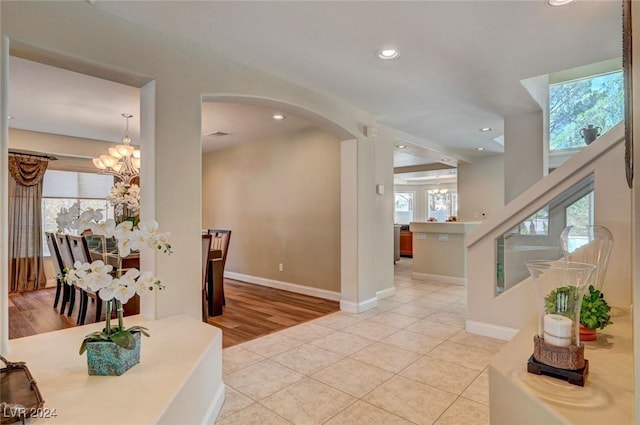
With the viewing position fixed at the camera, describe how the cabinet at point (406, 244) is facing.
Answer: facing the viewer and to the left of the viewer

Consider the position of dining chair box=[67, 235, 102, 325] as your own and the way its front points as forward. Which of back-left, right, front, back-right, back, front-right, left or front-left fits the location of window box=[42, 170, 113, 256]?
front-left

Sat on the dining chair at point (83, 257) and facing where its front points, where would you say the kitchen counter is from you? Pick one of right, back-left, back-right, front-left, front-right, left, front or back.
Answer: front-right

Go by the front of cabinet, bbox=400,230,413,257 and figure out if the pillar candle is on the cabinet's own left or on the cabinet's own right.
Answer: on the cabinet's own left

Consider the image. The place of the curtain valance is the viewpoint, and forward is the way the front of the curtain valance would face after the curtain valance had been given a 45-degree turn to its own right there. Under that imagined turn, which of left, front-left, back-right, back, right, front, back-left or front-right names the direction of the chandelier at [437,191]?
left

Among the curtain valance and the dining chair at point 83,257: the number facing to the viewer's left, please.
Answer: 0

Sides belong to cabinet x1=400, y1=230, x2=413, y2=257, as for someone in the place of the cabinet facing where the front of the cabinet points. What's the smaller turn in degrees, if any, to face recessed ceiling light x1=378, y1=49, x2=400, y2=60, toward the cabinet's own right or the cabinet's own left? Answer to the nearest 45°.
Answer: approximately 45° to the cabinet's own left

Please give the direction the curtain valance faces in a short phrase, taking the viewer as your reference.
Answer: facing the viewer and to the right of the viewer

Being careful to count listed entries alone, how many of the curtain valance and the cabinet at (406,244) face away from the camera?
0

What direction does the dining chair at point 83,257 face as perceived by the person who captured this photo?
facing away from the viewer and to the right of the viewer

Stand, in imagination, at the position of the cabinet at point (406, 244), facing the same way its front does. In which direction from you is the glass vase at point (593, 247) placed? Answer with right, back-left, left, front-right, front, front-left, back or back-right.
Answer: front-left

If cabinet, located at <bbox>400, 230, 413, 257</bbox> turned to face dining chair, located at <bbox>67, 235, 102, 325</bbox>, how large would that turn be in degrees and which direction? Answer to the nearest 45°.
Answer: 0° — it already faces it
